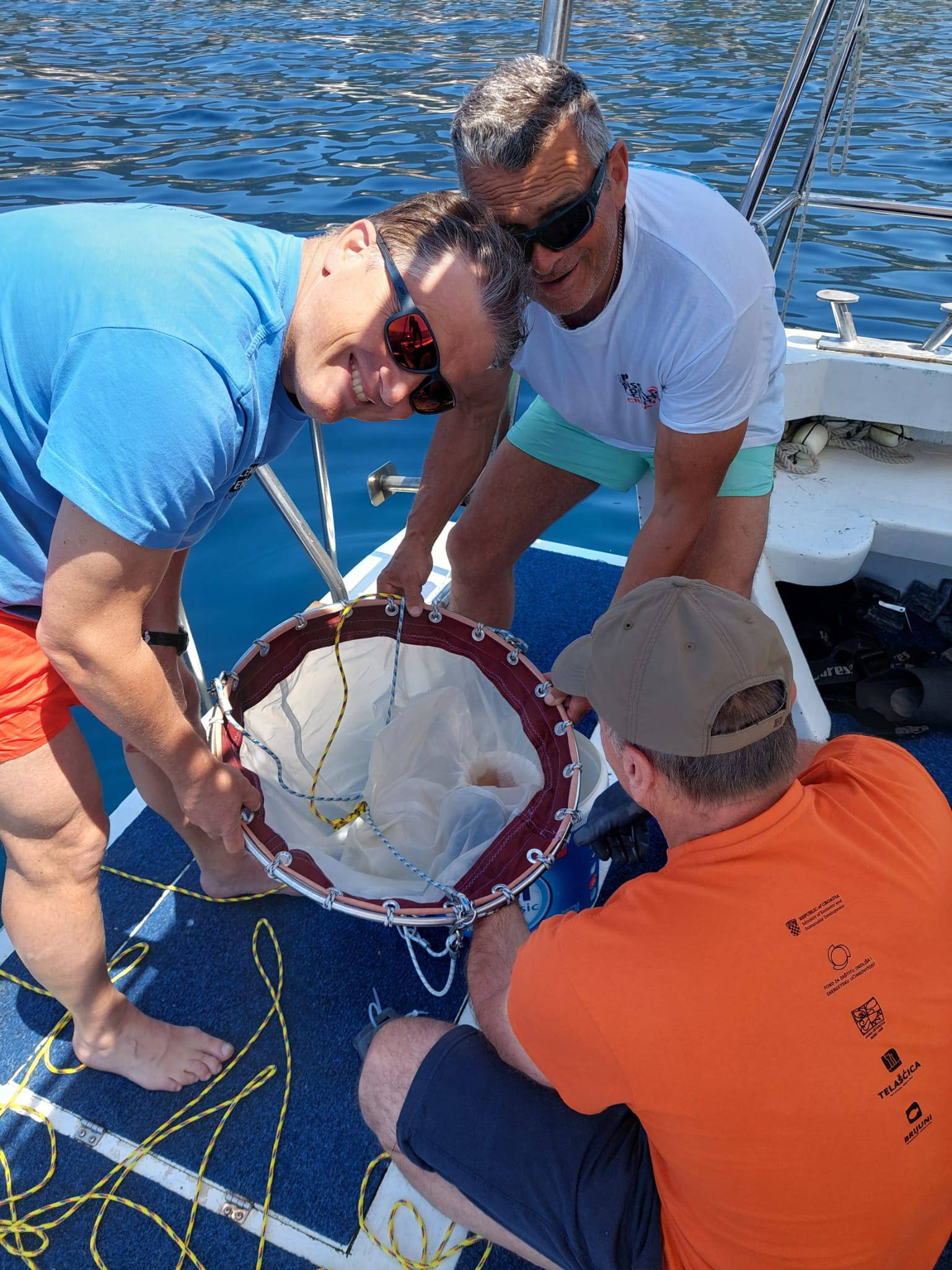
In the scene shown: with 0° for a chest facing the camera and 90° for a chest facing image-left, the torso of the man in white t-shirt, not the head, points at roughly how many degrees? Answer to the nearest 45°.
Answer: approximately 45°

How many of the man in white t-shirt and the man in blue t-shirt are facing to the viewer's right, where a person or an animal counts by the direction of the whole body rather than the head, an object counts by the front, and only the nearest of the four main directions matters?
1

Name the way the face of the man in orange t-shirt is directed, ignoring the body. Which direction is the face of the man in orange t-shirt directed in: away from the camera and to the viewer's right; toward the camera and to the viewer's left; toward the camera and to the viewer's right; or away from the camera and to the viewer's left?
away from the camera and to the viewer's left

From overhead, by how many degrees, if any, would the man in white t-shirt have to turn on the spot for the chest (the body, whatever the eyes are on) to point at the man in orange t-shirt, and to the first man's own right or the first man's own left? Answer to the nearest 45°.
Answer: approximately 45° to the first man's own left

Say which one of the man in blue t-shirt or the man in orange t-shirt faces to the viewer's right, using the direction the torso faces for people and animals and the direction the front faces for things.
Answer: the man in blue t-shirt

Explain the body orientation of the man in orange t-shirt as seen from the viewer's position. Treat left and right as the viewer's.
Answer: facing away from the viewer and to the left of the viewer

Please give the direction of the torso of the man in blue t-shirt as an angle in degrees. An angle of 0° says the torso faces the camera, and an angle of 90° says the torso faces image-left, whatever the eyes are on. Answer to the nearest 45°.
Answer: approximately 270°
